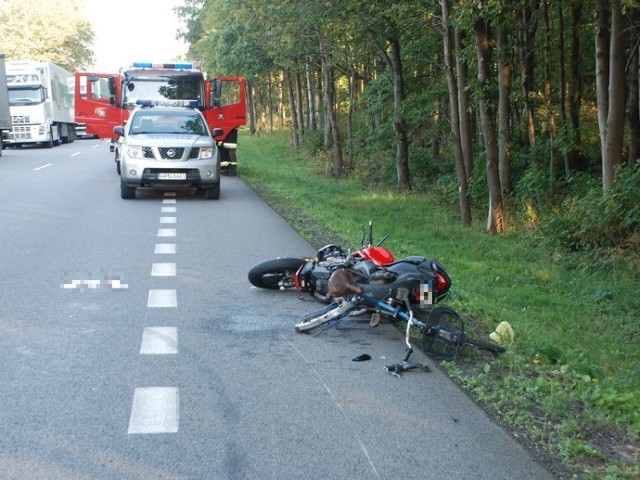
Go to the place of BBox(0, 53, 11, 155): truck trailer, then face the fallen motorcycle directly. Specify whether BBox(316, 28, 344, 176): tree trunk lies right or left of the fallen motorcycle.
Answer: left

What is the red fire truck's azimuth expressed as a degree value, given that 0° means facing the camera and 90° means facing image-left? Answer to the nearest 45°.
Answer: approximately 0°

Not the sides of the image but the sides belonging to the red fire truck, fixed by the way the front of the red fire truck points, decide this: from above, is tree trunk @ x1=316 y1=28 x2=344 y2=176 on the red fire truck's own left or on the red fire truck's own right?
on the red fire truck's own left

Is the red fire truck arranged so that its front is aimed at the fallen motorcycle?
yes

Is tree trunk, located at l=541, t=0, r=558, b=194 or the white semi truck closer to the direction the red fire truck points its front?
the tree trunk

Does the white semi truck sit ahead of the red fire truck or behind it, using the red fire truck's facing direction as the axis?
behind

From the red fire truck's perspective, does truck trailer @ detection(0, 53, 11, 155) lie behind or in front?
behind

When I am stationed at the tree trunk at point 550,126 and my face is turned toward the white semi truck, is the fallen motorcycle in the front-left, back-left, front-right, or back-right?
back-left
